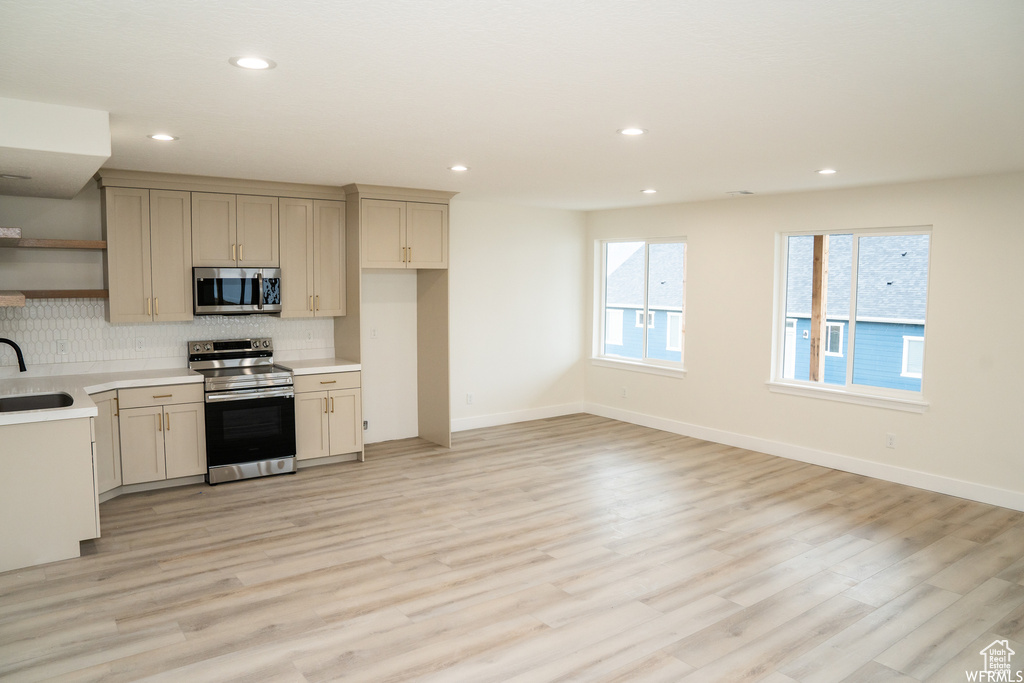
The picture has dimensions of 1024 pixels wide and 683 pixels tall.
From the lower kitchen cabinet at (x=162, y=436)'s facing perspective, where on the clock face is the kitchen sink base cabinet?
The kitchen sink base cabinet is roughly at 1 o'clock from the lower kitchen cabinet.

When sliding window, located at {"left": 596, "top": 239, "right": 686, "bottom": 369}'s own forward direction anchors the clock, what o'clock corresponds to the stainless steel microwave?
The stainless steel microwave is roughly at 12 o'clock from the sliding window.

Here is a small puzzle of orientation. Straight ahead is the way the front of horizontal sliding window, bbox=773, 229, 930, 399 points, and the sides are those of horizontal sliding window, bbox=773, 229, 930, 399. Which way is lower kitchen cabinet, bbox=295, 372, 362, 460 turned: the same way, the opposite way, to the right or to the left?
to the left

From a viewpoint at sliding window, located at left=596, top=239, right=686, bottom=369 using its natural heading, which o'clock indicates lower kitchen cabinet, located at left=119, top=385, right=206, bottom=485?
The lower kitchen cabinet is roughly at 12 o'clock from the sliding window.

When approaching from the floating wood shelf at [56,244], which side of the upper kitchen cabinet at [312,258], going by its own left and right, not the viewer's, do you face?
right

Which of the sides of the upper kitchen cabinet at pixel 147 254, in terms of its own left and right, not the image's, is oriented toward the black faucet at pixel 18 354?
right

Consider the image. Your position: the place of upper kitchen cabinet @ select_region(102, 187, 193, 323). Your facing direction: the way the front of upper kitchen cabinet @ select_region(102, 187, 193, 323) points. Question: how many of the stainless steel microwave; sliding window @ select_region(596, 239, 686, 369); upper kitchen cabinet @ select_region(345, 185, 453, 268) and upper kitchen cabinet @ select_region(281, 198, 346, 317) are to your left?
4

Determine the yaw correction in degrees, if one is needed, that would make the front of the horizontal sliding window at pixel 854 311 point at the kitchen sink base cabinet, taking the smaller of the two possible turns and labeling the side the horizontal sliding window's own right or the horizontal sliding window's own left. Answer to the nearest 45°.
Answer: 0° — it already faces it

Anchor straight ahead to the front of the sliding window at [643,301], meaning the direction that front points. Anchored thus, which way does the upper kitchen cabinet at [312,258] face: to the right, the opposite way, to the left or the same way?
to the left

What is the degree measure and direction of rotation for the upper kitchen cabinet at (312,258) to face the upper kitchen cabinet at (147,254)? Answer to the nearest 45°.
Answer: approximately 90° to its right

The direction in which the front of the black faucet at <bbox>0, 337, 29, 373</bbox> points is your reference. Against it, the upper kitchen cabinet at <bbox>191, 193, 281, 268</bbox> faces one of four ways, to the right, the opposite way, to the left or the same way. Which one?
to the right

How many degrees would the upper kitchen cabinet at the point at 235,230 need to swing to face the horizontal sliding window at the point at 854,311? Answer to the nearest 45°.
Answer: approximately 90° to its left

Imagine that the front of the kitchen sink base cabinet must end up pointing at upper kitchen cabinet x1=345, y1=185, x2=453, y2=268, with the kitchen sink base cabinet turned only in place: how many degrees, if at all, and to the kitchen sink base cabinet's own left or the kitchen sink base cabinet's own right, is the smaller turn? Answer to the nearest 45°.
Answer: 0° — it already faces it
